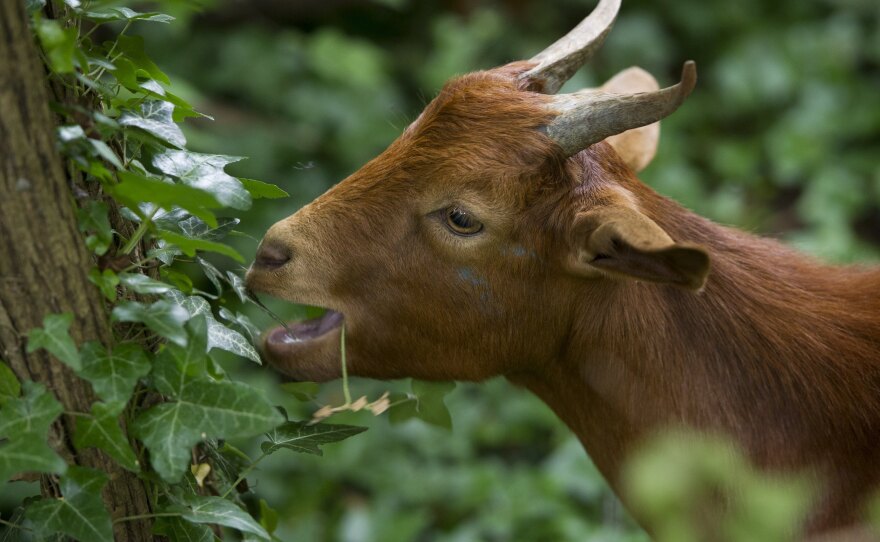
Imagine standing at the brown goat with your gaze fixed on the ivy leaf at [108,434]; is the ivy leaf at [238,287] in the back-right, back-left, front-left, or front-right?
front-right

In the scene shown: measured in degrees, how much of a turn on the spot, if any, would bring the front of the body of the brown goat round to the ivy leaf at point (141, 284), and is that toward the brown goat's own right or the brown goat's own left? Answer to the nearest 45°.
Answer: approximately 45° to the brown goat's own left

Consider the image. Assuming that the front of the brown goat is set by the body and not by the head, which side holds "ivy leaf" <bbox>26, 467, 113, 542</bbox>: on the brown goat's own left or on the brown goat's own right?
on the brown goat's own left

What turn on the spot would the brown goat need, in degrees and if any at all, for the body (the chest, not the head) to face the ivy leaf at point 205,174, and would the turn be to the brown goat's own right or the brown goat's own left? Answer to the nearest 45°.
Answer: approximately 45° to the brown goat's own left

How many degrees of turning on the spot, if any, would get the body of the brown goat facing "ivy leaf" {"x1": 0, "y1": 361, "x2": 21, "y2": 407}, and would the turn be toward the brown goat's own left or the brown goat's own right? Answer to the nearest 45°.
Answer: approximately 45° to the brown goat's own left

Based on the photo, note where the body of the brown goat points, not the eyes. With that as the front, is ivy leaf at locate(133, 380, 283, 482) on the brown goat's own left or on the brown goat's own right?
on the brown goat's own left

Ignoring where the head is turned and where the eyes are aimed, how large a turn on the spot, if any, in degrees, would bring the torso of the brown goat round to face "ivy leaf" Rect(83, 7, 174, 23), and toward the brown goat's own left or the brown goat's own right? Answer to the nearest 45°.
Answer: approximately 45° to the brown goat's own left

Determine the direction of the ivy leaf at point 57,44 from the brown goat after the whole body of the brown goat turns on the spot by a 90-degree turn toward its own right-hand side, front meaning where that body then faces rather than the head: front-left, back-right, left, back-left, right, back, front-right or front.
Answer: back-left

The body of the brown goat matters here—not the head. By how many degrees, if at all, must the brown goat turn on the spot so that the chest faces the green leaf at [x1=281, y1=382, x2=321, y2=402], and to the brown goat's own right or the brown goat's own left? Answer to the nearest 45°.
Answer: approximately 45° to the brown goat's own left

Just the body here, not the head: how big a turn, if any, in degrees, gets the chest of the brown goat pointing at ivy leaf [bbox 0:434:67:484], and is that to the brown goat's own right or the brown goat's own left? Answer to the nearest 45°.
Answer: approximately 45° to the brown goat's own left

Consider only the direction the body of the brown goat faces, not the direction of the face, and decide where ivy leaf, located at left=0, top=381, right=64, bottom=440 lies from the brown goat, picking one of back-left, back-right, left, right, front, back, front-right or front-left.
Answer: front-left

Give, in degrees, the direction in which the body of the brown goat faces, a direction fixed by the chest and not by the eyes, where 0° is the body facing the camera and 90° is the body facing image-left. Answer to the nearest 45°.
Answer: approximately 90°

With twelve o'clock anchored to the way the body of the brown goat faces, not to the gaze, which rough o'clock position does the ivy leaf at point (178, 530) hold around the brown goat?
The ivy leaf is roughly at 12 o'clock from the brown goat.

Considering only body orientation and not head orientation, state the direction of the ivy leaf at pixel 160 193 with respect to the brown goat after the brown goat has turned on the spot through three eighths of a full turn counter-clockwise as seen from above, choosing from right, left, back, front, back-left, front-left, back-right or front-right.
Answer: right
